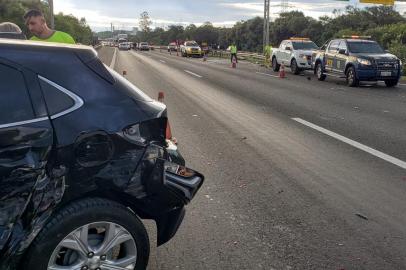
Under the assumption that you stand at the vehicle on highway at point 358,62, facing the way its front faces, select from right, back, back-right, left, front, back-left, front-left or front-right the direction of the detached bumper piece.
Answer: front-right

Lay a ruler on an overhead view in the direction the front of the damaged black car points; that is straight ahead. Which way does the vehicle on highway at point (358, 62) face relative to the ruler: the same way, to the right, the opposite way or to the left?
to the left

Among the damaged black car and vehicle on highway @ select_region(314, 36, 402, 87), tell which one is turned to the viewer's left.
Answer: the damaged black car

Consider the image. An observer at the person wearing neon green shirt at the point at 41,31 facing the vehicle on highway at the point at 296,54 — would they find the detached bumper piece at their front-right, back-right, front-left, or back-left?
back-right

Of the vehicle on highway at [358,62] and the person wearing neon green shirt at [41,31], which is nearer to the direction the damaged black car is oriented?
the person wearing neon green shirt

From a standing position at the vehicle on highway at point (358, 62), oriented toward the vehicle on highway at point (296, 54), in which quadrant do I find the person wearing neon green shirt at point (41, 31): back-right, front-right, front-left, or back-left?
back-left

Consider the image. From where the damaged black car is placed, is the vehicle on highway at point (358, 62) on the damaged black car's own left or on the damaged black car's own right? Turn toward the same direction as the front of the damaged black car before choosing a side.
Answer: on the damaged black car's own right

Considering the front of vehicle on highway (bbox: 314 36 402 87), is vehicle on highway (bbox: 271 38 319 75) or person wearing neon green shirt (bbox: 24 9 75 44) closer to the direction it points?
the person wearing neon green shirt

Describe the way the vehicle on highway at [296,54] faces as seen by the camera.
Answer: facing the viewer and to the right of the viewer

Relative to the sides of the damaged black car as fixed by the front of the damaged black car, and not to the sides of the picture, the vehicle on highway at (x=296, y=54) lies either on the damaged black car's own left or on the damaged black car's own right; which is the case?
on the damaged black car's own right

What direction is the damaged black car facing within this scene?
to the viewer's left

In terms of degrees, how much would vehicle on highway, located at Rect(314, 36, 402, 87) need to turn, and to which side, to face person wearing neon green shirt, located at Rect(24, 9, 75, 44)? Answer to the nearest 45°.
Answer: approximately 45° to its right

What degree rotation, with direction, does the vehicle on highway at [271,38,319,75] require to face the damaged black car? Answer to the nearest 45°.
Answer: approximately 45° to its right
